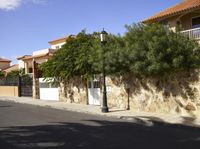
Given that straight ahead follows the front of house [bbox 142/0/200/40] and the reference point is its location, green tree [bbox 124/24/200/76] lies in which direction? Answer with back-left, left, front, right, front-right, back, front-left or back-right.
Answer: front-left

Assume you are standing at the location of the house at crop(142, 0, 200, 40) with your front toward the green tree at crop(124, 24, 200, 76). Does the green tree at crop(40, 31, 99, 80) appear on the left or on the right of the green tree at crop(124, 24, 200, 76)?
right

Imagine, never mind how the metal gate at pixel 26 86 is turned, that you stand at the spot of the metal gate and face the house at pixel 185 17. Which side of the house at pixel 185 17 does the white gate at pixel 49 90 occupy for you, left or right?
right

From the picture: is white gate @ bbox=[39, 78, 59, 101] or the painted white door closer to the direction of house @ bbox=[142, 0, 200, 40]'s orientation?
the painted white door

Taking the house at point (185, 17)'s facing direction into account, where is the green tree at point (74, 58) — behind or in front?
in front

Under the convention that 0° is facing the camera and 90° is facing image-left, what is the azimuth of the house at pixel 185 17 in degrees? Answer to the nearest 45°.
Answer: approximately 45°

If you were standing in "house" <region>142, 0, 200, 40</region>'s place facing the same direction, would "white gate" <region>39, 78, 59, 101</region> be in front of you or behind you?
in front
